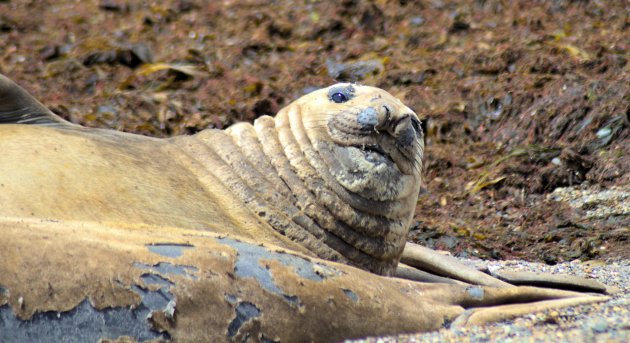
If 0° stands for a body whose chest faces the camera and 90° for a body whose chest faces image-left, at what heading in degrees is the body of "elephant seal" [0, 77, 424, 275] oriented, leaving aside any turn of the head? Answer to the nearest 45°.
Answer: approximately 270°
